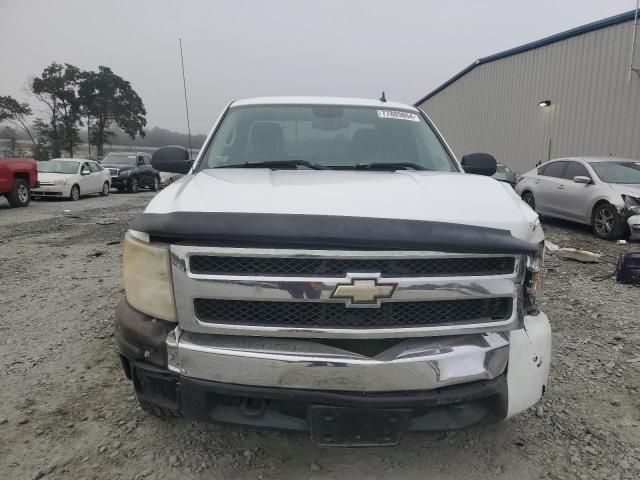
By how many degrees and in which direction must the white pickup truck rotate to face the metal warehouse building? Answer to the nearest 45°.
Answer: approximately 135° to its left

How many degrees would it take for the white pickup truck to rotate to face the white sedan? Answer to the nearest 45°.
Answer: approximately 135° to its right

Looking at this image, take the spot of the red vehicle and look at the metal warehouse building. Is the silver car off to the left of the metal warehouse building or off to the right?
right

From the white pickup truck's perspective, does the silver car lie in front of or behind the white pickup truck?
behind

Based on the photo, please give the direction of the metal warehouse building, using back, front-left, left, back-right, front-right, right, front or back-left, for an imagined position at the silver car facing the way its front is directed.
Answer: back-left

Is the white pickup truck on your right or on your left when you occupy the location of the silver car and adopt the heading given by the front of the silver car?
on your right

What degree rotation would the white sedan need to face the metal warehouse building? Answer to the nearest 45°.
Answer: approximately 90° to its left

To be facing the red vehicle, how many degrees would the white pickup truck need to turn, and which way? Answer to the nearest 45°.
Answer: approximately 135° to its right
